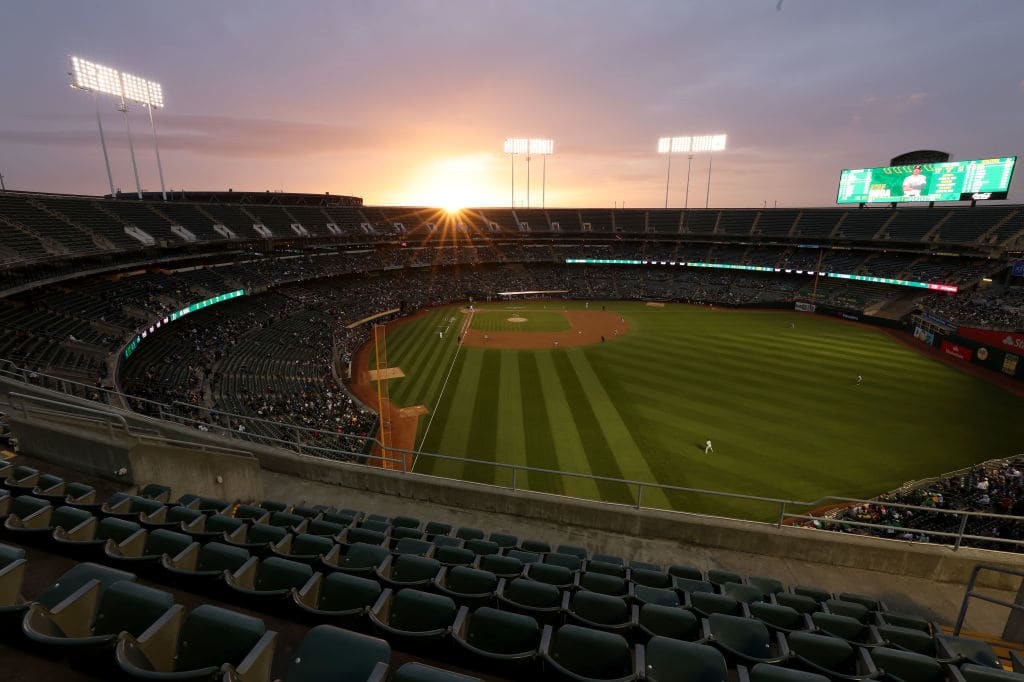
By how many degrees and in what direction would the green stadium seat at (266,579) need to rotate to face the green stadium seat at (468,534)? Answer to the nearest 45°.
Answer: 0° — it already faces it

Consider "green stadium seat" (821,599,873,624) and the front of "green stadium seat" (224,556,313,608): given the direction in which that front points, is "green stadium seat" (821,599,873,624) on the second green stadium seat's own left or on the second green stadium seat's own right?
on the second green stadium seat's own right

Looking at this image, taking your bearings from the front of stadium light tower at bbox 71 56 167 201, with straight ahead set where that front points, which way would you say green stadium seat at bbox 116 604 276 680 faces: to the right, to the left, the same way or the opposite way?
to the left

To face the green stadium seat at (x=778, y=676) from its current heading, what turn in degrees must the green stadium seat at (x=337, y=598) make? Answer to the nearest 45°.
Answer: approximately 90° to its right

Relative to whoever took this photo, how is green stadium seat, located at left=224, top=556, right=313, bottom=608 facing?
facing away from the viewer and to the right of the viewer

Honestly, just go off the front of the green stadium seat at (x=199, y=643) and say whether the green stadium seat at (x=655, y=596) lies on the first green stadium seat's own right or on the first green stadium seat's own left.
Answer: on the first green stadium seat's own right

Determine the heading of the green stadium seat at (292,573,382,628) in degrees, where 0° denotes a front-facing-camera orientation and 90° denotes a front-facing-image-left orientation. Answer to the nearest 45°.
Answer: approximately 225°

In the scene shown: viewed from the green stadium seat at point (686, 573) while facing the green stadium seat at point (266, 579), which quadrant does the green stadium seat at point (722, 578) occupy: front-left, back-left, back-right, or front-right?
back-left

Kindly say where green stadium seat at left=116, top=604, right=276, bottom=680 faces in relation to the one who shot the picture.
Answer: facing away from the viewer and to the right of the viewer
